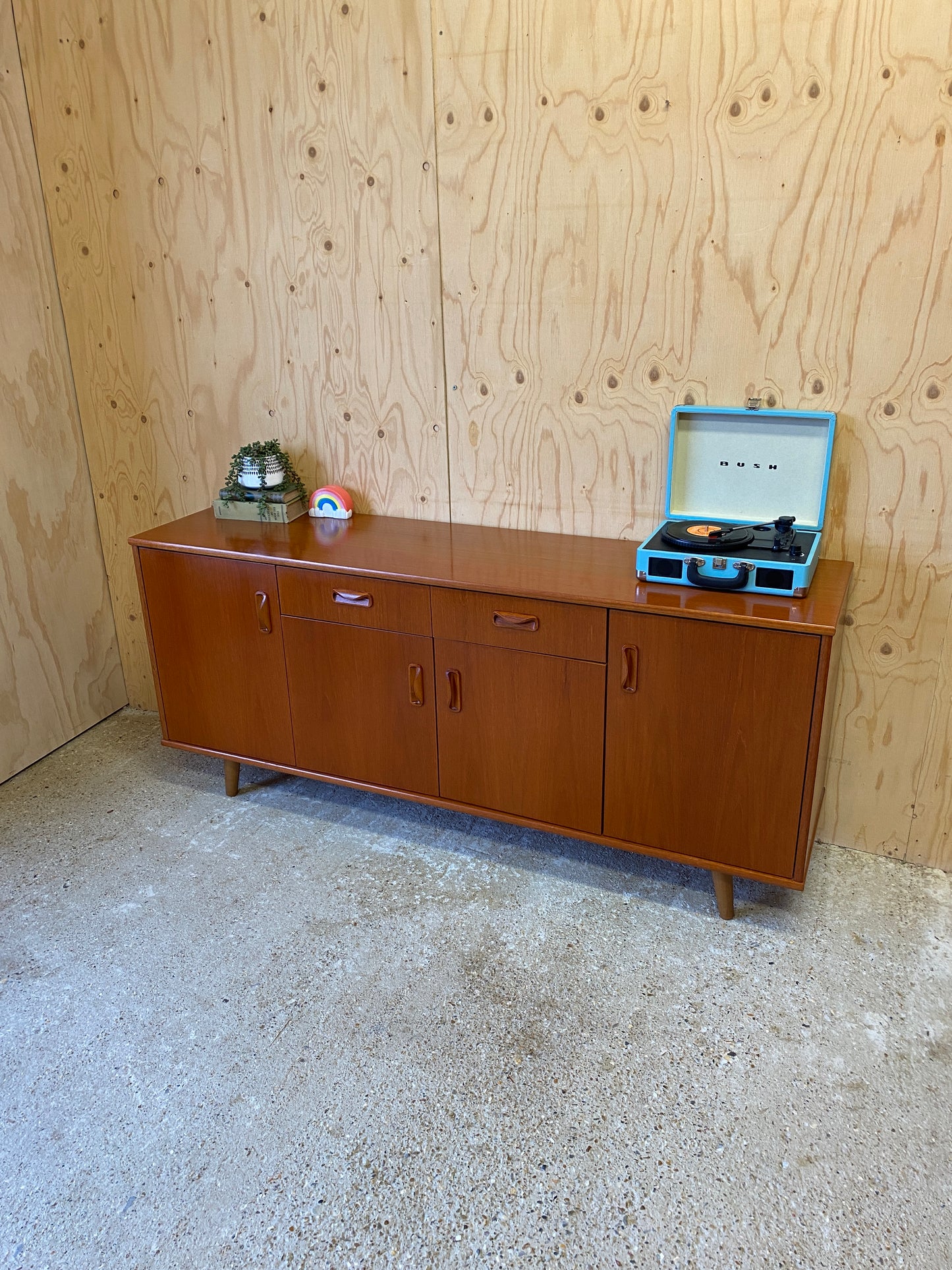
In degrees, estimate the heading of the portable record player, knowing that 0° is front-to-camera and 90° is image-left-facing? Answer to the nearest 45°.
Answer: approximately 0°

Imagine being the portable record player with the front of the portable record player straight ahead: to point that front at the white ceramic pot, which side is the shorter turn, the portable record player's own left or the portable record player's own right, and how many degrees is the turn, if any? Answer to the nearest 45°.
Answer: approximately 90° to the portable record player's own right

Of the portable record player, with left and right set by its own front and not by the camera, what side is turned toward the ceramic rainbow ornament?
right

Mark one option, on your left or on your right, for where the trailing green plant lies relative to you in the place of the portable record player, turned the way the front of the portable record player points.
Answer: on your right
